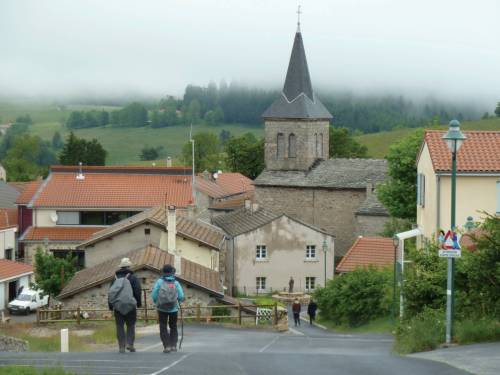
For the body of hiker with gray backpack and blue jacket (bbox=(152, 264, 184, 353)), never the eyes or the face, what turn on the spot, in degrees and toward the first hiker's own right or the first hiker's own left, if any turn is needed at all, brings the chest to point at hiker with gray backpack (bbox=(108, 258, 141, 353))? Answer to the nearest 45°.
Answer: approximately 90° to the first hiker's own left

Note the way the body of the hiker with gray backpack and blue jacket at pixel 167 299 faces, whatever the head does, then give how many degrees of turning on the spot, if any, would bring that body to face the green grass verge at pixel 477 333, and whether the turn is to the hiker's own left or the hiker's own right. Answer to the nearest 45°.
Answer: approximately 90° to the hiker's own right

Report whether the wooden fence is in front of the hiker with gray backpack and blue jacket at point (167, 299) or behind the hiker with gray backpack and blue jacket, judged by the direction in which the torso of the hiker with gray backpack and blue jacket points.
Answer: in front

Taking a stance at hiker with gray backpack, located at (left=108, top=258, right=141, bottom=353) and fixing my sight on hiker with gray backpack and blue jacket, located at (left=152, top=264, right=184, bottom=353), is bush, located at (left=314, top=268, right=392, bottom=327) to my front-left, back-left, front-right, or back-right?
front-left

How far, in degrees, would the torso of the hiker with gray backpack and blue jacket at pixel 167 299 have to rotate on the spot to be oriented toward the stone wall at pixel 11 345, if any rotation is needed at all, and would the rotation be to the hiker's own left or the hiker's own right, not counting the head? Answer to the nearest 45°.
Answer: approximately 45° to the hiker's own left

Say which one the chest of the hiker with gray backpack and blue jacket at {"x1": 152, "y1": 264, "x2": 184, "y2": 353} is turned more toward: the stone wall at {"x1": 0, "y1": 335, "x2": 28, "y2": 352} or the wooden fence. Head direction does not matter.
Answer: the wooden fence

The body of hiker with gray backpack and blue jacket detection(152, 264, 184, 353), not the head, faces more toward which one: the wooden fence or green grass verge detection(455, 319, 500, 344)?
the wooden fence

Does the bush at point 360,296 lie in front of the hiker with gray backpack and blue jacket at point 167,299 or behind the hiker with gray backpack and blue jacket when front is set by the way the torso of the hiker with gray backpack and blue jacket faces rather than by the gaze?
in front

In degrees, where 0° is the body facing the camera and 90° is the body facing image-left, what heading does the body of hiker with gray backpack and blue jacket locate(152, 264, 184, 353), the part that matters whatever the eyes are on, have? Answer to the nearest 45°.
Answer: approximately 180°
